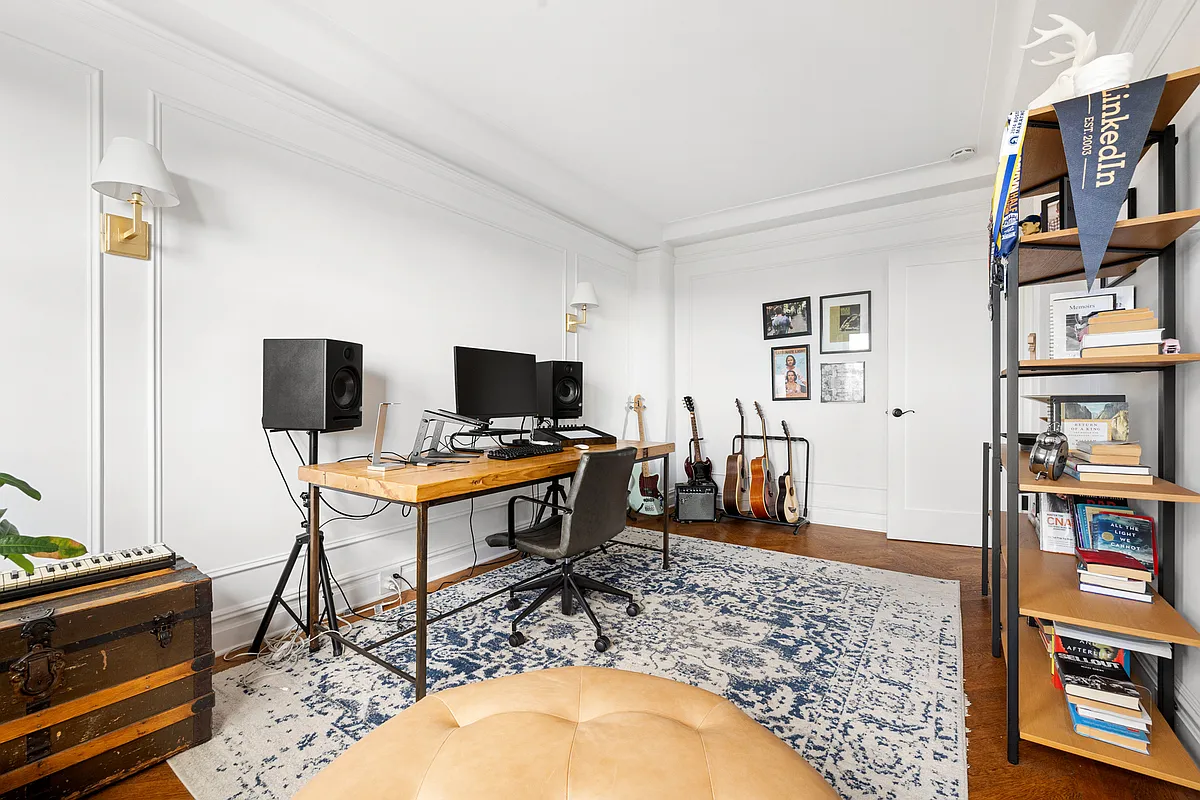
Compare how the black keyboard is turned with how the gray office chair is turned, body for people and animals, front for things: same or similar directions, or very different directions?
very different directions

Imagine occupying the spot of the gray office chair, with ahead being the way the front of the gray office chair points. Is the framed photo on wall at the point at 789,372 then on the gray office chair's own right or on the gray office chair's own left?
on the gray office chair's own right

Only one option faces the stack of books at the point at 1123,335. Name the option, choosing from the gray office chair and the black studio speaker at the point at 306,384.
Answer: the black studio speaker

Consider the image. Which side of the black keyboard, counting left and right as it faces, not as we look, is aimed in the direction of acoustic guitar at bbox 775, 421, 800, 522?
left

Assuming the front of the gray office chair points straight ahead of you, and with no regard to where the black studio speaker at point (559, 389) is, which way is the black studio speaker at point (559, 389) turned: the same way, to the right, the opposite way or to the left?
the opposite way

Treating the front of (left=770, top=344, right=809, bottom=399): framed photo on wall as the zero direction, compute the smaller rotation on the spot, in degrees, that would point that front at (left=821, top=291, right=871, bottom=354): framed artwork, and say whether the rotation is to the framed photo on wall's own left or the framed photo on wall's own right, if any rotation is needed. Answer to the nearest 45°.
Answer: approximately 90° to the framed photo on wall's own left

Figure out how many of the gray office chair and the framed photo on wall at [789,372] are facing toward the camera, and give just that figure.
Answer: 1

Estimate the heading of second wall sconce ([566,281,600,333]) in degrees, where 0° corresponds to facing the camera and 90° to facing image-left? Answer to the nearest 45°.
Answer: approximately 315°

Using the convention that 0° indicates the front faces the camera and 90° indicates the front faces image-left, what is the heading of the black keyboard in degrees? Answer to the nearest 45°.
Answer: approximately 315°

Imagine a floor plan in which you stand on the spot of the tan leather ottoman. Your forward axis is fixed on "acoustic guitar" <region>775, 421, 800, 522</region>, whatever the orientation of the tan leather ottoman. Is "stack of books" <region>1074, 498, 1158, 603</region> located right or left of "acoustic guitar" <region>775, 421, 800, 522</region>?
right

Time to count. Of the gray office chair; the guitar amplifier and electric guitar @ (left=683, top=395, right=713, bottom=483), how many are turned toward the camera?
2

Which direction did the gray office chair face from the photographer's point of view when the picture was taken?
facing away from the viewer and to the left of the viewer
